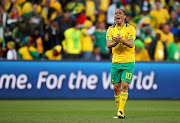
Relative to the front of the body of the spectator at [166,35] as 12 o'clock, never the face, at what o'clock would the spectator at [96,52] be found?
the spectator at [96,52] is roughly at 2 o'clock from the spectator at [166,35].

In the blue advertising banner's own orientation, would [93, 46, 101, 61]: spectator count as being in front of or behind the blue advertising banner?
behind

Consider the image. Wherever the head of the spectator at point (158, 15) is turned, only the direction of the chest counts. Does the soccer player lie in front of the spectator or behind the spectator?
in front

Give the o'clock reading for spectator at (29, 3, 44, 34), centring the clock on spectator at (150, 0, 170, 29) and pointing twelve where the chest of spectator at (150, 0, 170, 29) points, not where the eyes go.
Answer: spectator at (29, 3, 44, 34) is roughly at 2 o'clock from spectator at (150, 0, 170, 29).

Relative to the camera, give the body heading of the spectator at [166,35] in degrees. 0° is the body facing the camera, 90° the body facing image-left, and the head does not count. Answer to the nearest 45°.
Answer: approximately 0°

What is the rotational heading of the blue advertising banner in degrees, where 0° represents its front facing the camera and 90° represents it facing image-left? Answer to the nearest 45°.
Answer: approximately 0°

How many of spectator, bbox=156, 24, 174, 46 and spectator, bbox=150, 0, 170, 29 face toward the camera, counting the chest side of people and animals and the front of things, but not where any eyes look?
2
